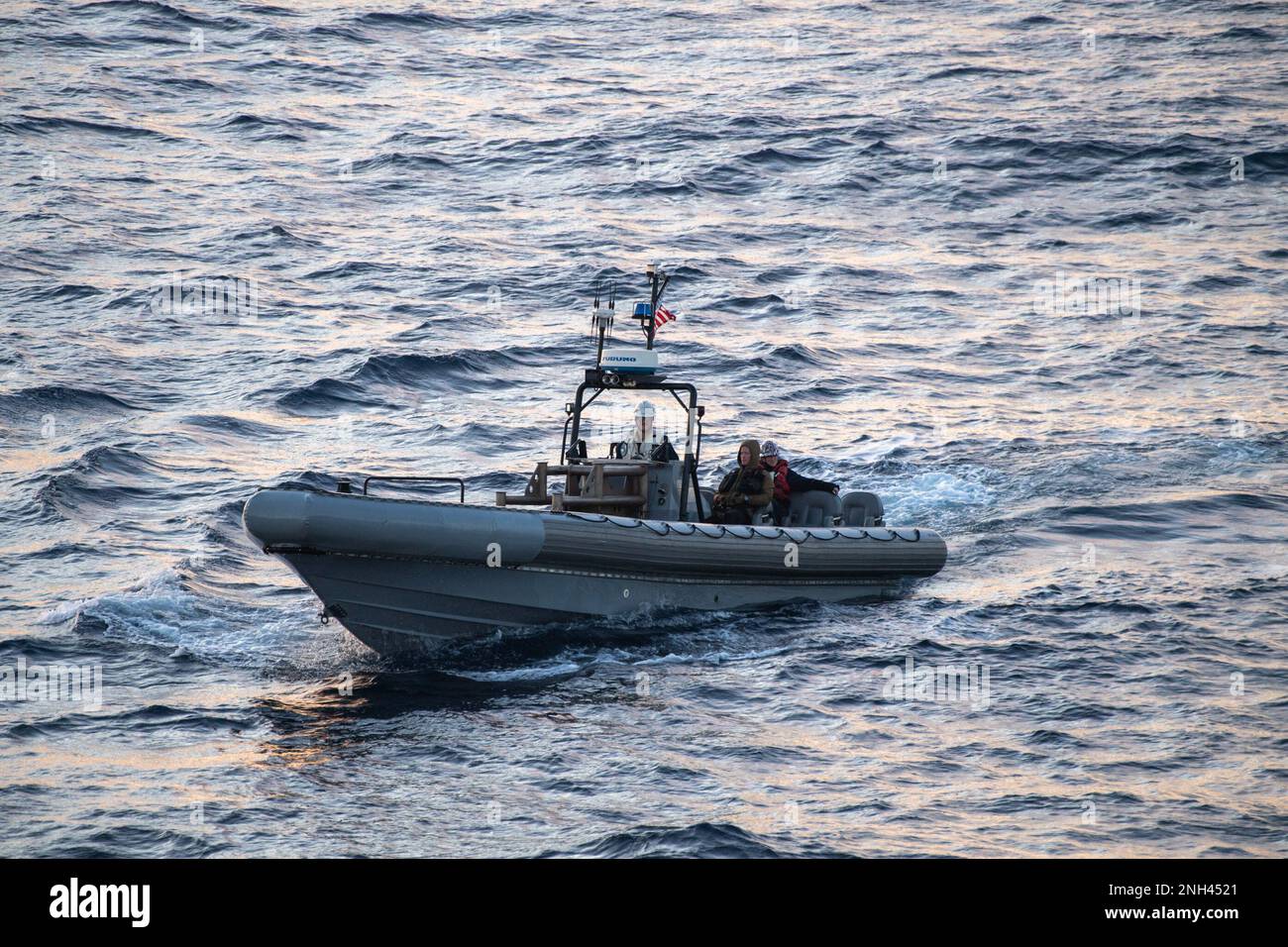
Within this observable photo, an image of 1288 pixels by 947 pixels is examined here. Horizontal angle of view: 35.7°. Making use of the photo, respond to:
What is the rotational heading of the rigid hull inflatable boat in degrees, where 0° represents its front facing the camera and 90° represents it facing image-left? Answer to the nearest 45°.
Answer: approximately 45°

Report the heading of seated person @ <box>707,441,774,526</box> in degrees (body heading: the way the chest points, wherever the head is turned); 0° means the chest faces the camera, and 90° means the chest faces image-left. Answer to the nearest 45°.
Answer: approximately 45°
